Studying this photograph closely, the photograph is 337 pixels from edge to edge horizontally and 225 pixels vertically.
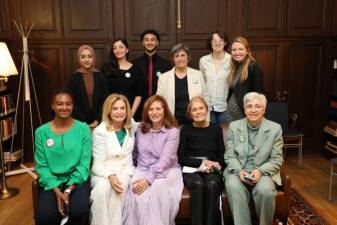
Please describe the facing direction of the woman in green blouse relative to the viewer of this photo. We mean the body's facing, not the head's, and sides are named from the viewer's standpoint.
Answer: facing the viewer

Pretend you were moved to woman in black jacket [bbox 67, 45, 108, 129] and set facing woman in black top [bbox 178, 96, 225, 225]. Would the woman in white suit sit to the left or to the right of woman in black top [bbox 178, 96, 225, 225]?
right

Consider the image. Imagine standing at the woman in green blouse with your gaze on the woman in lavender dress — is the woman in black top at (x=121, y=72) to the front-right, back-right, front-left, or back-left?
front-left

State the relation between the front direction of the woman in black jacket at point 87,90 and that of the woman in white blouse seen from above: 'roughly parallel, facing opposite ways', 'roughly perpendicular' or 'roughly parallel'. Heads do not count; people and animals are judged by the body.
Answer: roughly parallel

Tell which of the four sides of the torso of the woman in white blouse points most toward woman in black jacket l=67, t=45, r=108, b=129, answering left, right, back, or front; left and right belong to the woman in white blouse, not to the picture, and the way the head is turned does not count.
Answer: right

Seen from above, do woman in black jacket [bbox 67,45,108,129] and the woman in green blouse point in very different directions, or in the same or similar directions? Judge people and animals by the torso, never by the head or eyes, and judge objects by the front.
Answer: same or similar directions

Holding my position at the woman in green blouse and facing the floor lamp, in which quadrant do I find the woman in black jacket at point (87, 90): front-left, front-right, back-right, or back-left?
front-right

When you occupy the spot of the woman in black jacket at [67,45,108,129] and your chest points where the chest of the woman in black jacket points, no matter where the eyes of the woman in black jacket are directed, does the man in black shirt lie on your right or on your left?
on your left

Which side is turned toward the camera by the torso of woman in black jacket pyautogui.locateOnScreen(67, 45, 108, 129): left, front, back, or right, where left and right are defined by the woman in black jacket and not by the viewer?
front

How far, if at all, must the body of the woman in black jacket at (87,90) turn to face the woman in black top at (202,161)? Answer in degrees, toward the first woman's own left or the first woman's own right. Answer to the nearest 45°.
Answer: approximately 45° to the first woman's own left

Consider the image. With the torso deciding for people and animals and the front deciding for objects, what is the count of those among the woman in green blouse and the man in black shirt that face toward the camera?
2

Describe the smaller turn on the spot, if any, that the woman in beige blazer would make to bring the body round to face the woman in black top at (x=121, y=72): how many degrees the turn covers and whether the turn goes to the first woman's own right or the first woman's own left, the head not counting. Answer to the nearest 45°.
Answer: approximately 90° to the first woman's own right

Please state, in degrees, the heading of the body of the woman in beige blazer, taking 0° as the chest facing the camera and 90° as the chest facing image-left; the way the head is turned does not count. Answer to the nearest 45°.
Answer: approximately 0°
